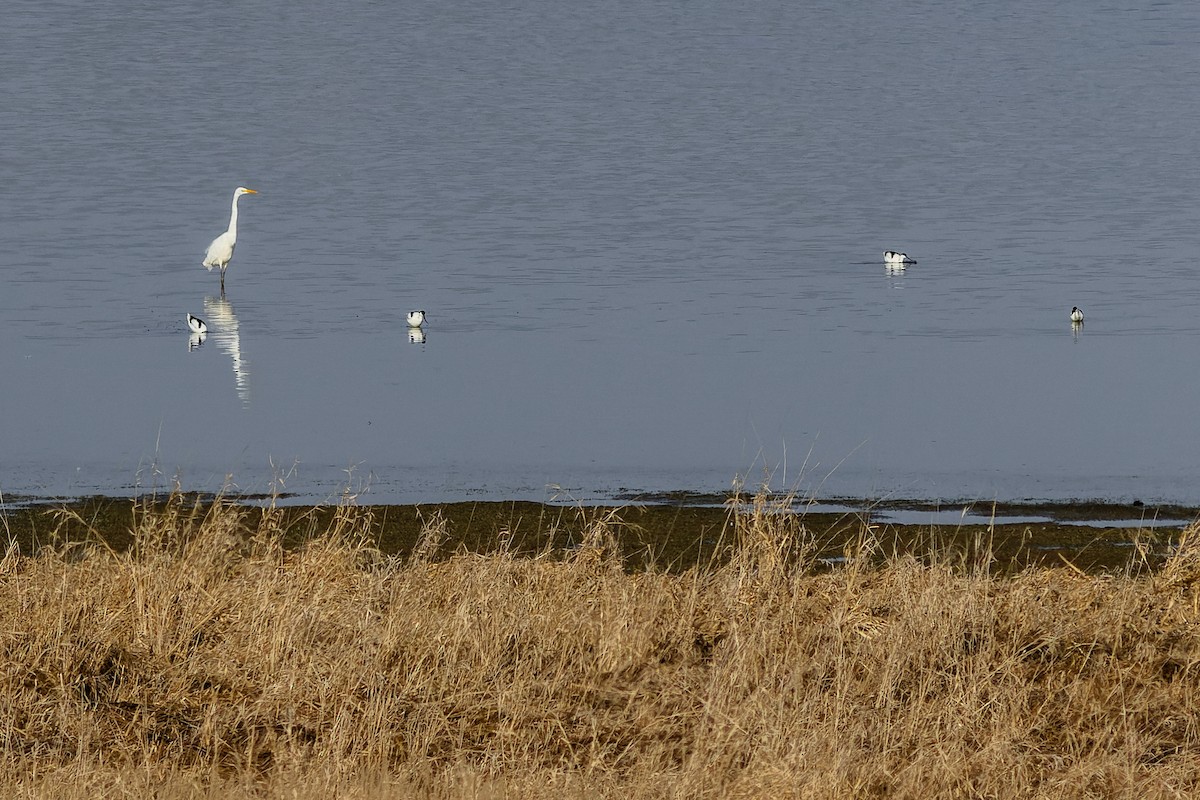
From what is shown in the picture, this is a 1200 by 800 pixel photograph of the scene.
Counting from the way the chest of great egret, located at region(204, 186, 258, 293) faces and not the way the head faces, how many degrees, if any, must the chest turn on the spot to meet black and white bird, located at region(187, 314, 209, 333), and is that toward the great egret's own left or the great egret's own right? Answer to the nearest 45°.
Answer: approximately 90° to the great egret's own right

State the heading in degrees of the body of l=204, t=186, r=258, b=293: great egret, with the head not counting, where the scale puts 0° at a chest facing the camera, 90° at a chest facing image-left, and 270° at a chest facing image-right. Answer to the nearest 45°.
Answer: approximately 270°
